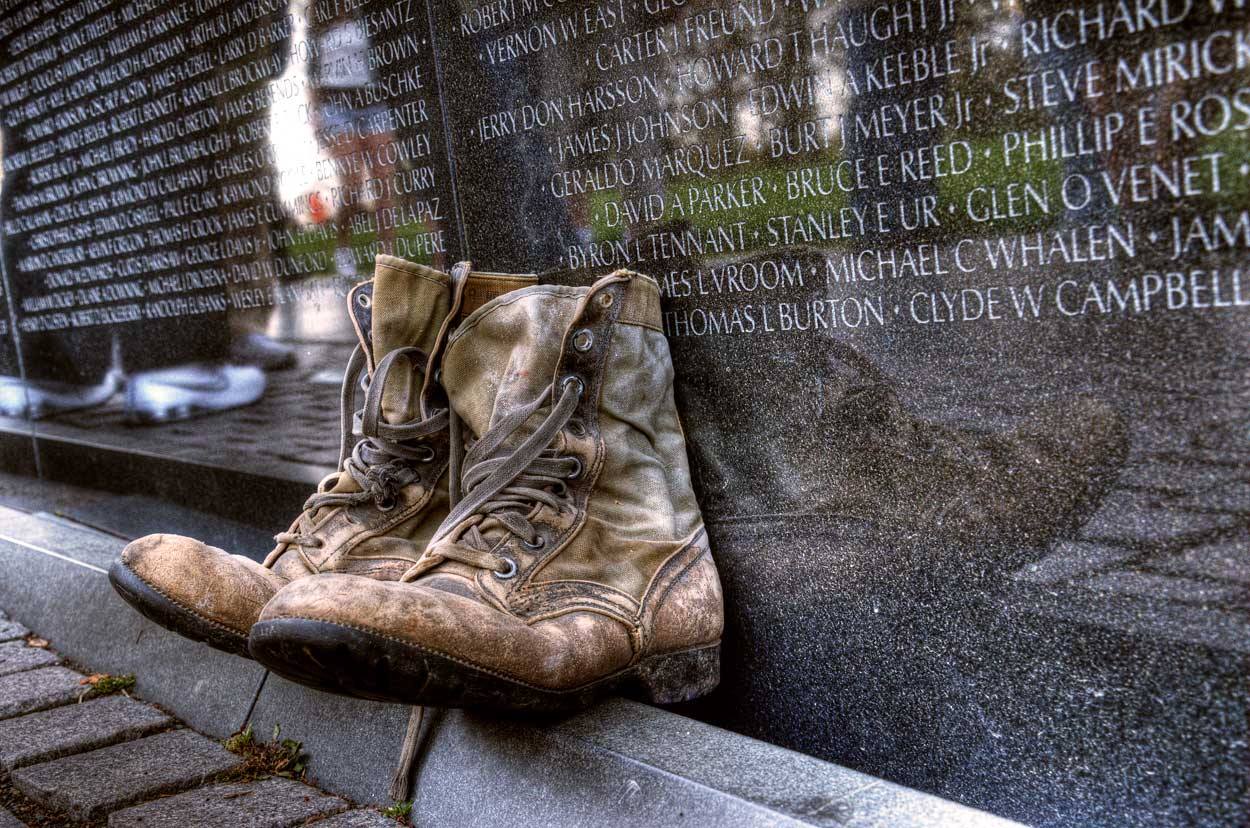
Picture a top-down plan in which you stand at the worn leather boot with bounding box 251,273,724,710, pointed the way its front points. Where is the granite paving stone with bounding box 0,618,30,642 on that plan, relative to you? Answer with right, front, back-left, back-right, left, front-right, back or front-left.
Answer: right

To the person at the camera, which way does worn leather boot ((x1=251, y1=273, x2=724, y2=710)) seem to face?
facing the viewer and to the left of the viewer

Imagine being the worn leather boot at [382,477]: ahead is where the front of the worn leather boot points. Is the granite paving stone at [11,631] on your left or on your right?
on your right

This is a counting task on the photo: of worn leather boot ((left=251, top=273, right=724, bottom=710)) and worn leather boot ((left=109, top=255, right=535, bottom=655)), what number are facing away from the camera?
0

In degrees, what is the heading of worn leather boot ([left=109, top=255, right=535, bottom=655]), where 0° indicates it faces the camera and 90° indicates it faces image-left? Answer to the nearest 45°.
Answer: approximately 45°

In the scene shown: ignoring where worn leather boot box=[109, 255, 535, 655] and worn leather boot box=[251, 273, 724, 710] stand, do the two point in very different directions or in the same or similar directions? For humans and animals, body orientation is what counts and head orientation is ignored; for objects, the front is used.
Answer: same or similar directions
